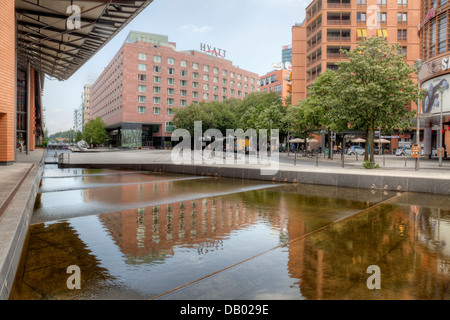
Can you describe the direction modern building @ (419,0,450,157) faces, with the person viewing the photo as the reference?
facing the viewer and to the left of the viewer

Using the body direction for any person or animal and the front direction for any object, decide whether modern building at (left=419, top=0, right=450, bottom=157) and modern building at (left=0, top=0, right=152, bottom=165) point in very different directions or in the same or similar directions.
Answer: very different directions

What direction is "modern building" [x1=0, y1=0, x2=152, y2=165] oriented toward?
to the viewer's right

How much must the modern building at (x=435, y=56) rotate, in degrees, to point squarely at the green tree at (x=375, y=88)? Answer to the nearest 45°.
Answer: approximately 45° to its left

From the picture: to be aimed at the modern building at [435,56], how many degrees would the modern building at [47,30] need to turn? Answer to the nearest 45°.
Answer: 0° — it already faces it

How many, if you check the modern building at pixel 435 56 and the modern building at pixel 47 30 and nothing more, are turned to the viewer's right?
1

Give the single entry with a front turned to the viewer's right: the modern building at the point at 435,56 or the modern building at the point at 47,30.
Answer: the modern building at the point at 47,30

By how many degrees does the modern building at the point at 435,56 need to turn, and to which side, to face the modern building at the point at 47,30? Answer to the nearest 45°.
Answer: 0° — it already faces it
